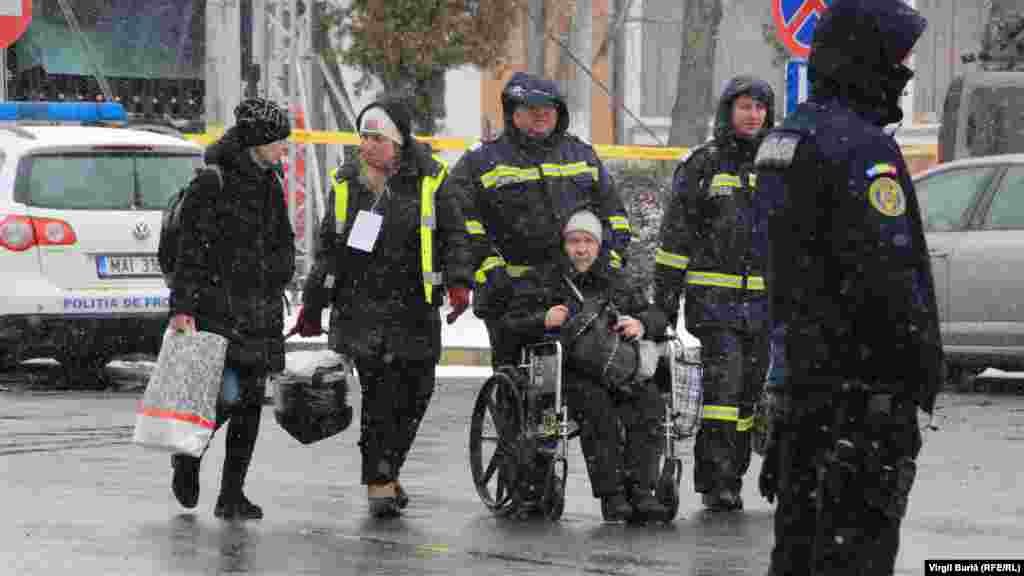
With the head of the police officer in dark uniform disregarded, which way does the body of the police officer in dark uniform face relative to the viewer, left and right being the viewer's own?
facing away from the viewer and to the right of the viewer

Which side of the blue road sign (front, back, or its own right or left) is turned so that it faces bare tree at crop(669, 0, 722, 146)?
back

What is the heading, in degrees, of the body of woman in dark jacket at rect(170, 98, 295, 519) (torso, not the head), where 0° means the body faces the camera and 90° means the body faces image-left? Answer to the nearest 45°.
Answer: approximately 270°
